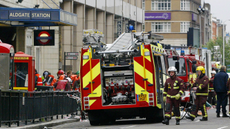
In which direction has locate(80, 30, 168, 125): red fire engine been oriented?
away from the camera

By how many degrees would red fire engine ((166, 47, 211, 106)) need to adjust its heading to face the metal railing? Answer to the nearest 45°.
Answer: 0° — it already faces it

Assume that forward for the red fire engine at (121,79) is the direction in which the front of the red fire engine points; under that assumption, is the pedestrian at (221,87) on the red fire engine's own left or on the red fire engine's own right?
on the red fire engine's own right

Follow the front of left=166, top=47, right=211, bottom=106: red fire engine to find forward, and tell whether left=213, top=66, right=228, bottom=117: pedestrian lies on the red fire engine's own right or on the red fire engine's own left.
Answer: on the red fire engine's own left

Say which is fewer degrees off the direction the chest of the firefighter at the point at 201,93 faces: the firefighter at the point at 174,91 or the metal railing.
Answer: the metal railing
